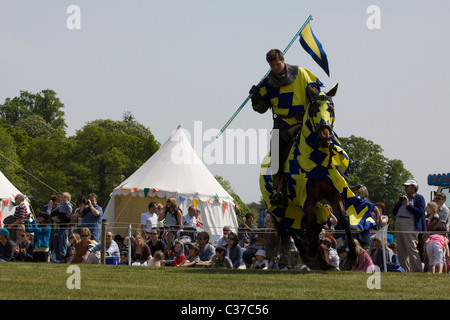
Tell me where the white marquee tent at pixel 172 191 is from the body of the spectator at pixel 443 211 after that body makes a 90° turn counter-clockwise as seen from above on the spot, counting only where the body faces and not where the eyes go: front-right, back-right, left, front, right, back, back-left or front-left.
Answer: back

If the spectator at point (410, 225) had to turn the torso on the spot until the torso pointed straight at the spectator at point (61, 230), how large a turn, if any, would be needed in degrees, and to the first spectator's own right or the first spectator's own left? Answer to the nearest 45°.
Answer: approximately 45° to the first spectator's own right

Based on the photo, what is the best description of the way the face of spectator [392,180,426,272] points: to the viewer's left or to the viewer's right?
to the viewer's left

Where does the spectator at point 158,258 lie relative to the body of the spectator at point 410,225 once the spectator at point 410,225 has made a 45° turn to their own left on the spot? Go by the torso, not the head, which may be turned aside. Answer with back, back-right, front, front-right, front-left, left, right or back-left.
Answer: right

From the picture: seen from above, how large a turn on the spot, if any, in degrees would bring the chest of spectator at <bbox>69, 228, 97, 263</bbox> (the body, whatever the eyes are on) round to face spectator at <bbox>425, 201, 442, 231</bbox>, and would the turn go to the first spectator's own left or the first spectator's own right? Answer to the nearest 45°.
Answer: approximately 45° to the first spectator's own left

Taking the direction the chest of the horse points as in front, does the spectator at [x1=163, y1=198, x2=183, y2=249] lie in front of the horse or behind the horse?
behind

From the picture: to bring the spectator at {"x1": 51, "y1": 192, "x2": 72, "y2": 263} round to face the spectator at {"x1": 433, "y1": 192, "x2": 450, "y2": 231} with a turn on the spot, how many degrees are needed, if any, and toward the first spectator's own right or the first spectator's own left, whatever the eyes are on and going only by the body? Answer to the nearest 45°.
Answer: approximately 135° to the first spectator's own left

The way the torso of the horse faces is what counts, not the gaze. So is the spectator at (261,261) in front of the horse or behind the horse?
behind
